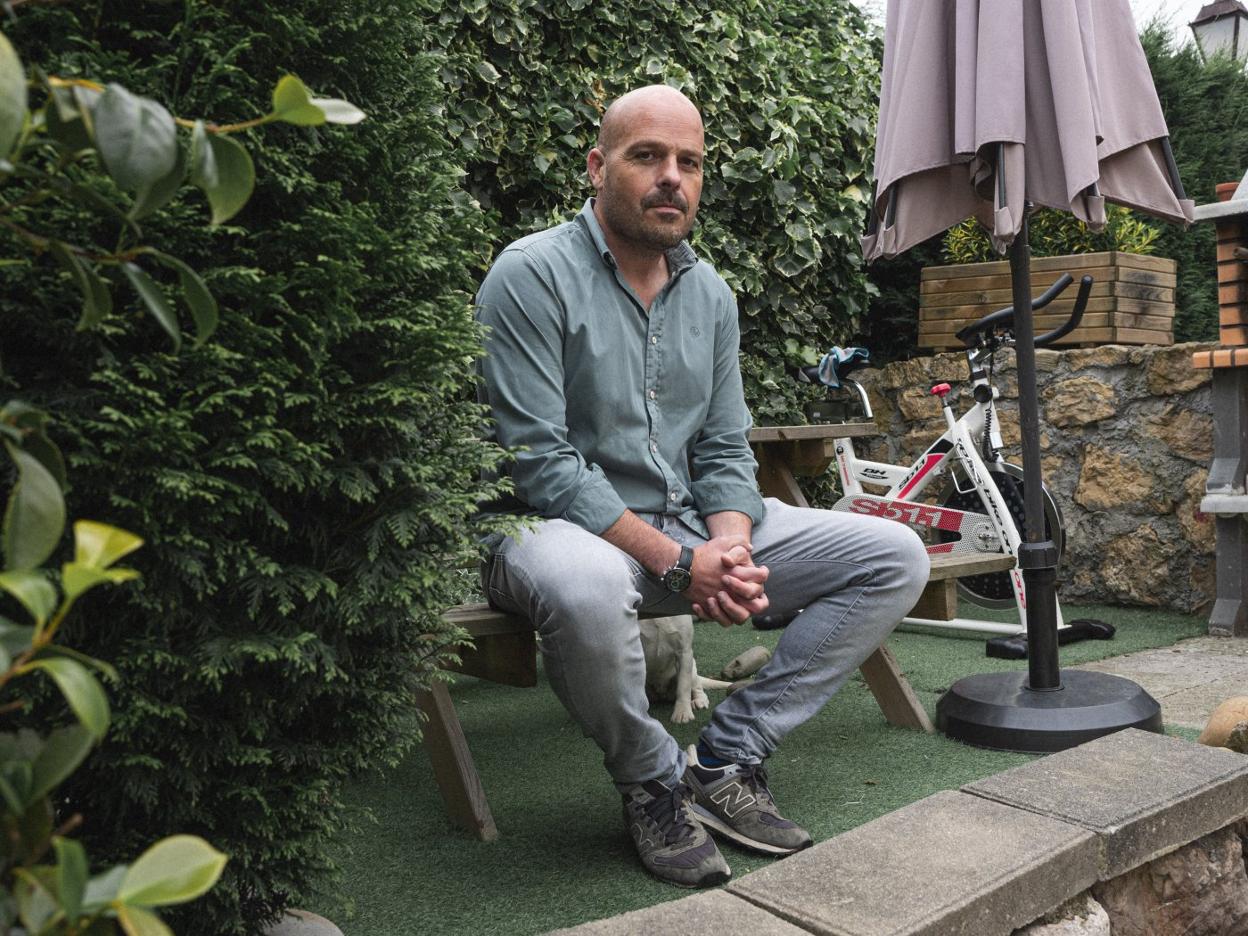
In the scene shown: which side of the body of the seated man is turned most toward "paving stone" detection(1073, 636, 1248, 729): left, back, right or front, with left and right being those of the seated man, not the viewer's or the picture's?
left

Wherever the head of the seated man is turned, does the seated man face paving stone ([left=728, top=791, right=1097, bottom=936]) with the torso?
yes

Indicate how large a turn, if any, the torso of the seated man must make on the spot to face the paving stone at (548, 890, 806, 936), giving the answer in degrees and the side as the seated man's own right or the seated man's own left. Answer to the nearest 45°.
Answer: approximately 45° to the seated man's own right

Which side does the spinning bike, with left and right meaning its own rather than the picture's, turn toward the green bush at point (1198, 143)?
left

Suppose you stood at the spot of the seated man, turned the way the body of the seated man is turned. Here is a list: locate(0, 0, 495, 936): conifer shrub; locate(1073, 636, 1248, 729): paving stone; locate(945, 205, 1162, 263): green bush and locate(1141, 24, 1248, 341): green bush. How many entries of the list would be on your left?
3

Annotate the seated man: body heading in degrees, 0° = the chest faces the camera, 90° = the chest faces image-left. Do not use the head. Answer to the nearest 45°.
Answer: approximately 315°

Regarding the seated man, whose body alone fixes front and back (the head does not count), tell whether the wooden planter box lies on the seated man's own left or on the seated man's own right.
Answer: on the seated man's own left
